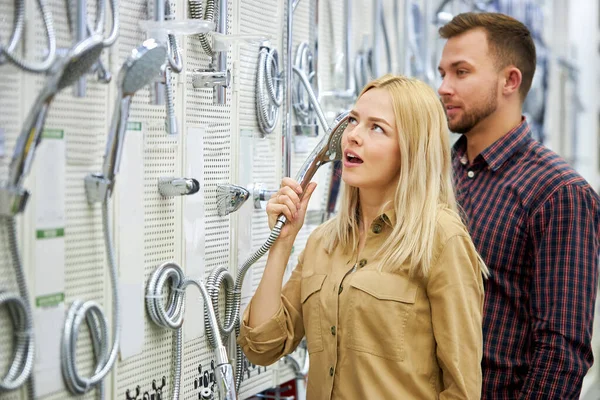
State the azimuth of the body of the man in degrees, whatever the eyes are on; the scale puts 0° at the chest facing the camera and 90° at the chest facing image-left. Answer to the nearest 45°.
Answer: approximately 45°

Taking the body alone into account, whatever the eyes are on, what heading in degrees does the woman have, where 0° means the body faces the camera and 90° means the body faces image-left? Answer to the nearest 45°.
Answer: approximately 45°

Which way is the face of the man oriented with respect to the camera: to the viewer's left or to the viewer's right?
to the viewer's left

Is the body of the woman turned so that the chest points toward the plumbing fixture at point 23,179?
yes

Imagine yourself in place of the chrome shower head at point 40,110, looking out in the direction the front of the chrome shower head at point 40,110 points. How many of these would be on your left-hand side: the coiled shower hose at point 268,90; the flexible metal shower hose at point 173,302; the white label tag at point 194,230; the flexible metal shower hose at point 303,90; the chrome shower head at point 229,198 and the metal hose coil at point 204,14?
6

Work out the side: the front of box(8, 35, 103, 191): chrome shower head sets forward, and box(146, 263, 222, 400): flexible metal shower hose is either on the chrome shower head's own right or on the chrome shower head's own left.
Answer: on the chrome shower head's own left

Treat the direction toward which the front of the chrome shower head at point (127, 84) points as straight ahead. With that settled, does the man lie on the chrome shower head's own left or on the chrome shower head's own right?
on the chrome shower head's own left

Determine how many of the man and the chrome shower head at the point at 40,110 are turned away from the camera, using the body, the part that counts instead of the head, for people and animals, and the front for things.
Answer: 0

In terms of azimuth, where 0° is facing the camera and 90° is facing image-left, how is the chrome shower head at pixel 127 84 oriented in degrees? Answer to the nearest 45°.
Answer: approximately 315°

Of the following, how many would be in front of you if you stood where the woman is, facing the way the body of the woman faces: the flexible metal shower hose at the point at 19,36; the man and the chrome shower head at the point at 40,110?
2

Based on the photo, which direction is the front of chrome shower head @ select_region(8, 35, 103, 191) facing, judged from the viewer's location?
facing the viewer and to the right of the viewer
